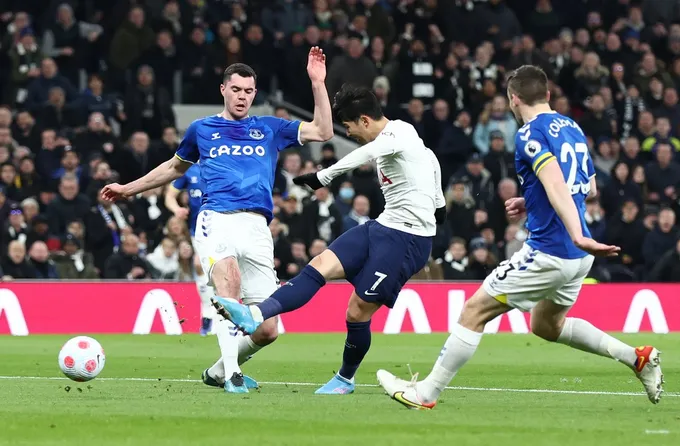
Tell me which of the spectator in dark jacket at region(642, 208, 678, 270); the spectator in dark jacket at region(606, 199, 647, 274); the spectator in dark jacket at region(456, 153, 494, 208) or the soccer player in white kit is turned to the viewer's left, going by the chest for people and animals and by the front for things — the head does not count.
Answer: the soccer player in white kit

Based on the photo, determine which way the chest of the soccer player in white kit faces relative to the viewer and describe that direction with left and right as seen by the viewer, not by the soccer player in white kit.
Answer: facing to the left of the viewer

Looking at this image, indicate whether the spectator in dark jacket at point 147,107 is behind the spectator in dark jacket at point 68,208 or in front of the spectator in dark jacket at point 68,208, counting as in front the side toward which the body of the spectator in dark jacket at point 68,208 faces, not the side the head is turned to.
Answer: behind

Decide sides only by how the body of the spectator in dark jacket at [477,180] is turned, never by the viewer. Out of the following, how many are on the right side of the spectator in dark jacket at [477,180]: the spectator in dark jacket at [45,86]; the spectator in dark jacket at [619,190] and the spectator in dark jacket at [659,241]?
1

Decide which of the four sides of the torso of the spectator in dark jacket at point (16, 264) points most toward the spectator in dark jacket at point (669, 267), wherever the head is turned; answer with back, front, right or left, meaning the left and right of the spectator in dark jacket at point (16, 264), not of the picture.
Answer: left

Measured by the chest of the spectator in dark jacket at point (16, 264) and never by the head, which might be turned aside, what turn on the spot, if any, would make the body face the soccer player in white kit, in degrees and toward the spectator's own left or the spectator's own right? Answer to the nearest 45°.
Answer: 0° — they already face them

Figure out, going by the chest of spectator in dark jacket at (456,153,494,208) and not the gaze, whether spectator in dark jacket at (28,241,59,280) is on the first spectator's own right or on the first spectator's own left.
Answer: on the first spectator's own right

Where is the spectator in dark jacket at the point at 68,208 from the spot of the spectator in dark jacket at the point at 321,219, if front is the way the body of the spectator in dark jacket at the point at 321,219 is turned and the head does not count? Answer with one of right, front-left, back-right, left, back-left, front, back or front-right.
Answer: right

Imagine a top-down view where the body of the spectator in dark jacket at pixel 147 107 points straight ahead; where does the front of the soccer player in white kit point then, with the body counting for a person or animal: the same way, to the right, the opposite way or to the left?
to the right

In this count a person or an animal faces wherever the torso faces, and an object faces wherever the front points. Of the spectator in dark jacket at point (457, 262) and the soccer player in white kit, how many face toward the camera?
1
